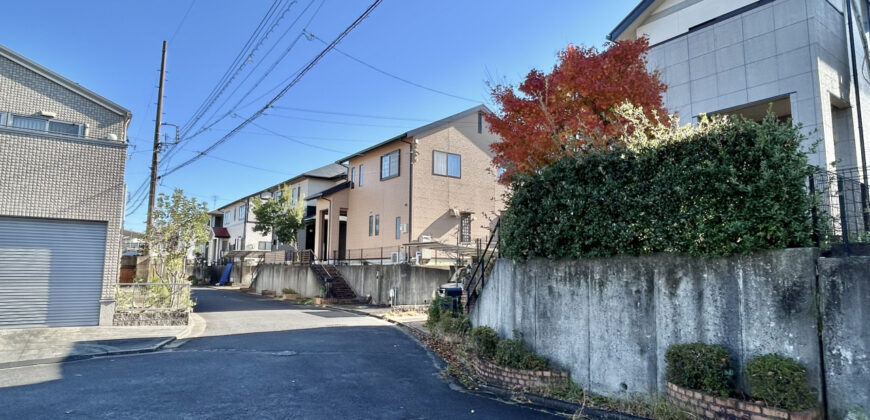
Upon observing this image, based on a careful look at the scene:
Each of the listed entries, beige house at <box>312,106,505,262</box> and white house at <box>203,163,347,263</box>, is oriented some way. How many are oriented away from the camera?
0

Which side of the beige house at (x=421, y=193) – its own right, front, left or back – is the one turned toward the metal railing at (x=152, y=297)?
front

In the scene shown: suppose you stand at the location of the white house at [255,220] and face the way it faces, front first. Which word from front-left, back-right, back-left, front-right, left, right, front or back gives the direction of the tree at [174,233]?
front-left

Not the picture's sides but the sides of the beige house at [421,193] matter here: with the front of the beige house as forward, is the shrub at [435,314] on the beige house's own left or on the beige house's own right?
on the beige house's own left

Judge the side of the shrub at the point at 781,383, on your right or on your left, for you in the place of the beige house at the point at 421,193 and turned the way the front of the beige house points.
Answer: on your left

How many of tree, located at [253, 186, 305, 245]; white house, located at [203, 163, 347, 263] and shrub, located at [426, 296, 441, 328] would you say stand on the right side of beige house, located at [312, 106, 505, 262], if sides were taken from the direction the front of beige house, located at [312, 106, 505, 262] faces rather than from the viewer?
2

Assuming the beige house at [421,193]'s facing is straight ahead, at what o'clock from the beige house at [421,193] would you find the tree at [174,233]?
The tree is roughly at 12 o'clock from the beige house.

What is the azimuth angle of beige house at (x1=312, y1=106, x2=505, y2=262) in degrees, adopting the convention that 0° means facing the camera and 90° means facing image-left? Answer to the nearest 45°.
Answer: approximately 45°

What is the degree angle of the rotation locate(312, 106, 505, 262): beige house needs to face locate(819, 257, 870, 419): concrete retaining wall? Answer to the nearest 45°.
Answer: approximately 45° to its left

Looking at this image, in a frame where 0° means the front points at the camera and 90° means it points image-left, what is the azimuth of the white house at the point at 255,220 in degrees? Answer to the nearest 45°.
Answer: approximately 45°

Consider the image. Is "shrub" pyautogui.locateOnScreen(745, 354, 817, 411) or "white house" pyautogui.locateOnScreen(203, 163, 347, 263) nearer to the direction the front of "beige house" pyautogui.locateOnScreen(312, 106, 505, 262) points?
the shrub
